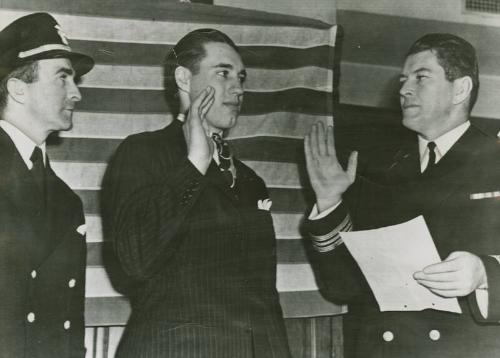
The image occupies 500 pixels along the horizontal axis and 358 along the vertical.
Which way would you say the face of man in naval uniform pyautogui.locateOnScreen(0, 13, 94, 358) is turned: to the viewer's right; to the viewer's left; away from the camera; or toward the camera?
to the viewer's right

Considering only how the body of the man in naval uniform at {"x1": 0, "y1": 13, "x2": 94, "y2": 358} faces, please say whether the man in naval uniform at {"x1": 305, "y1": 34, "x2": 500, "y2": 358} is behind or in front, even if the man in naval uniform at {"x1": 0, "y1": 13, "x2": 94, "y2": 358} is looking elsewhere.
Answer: in front

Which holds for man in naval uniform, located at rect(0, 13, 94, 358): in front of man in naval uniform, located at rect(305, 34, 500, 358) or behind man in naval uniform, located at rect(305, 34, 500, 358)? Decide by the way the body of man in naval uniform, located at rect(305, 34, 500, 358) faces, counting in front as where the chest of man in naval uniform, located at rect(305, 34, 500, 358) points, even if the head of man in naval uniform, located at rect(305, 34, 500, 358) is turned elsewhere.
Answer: in front

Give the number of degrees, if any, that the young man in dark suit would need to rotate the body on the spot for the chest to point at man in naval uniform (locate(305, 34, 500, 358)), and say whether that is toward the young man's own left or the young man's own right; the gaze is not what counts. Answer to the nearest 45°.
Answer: approximately 45° to the young man's own left

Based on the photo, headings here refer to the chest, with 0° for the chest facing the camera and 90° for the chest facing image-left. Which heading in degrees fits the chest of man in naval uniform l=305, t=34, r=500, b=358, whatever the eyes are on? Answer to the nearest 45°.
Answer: approximately 45°

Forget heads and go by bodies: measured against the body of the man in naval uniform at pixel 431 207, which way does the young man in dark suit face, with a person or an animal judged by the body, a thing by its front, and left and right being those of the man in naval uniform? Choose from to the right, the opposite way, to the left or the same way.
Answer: to the left

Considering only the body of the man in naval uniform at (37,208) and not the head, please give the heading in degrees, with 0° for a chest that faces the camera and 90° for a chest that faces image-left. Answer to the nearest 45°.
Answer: approximately 315°
